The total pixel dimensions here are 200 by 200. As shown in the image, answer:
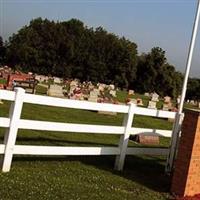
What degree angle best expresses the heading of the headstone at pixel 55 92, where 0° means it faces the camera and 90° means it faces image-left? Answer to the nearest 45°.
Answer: approximately 0°

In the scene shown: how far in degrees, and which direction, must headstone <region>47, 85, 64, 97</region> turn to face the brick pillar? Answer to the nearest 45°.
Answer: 0° — it already faces it

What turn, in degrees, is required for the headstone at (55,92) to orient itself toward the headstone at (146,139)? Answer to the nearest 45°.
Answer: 0° — it already faces it
